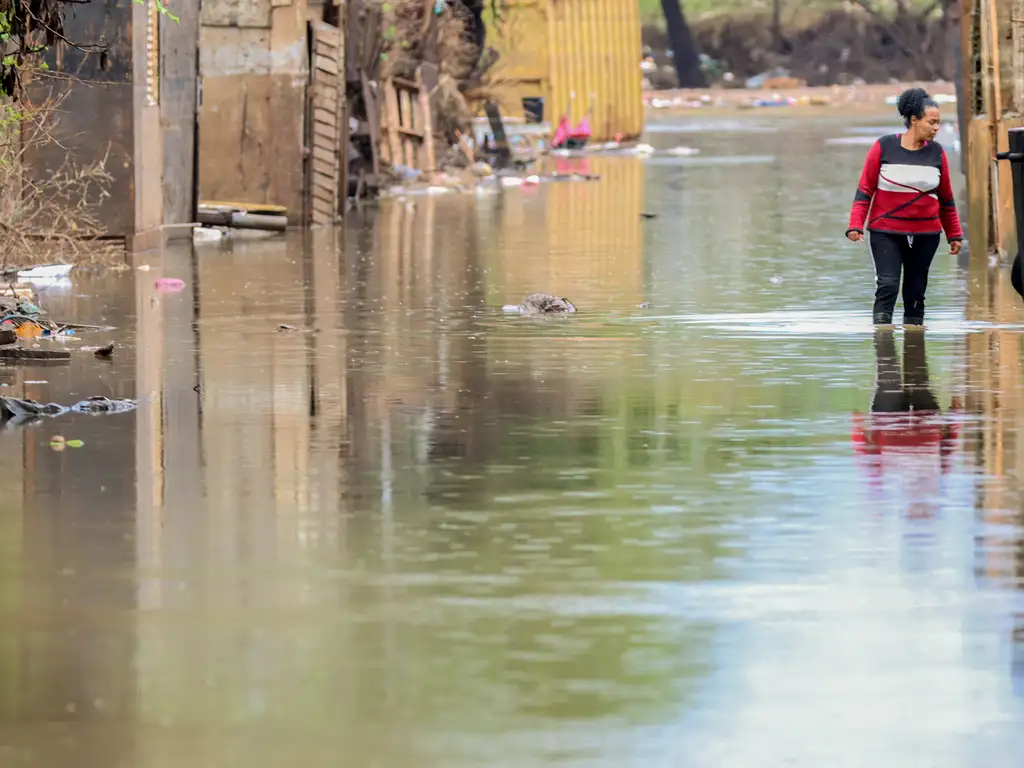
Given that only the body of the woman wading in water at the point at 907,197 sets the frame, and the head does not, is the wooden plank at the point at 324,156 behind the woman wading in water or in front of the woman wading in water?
behind

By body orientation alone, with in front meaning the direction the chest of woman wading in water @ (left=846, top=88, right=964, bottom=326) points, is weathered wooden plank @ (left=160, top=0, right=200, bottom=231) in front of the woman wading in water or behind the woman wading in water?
behind

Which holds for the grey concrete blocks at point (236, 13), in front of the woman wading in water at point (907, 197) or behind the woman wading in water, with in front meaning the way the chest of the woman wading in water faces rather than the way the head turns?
behind

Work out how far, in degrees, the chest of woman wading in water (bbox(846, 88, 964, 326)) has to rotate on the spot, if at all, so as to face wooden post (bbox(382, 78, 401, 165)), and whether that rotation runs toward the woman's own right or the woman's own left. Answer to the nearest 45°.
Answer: approximately 180°

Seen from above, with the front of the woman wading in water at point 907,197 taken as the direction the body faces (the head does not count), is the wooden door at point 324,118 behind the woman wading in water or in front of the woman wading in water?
behind

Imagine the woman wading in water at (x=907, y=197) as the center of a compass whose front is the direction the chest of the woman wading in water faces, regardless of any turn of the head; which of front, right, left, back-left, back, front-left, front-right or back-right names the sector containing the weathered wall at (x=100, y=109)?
back-right

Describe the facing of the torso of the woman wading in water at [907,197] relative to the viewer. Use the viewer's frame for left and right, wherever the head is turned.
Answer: facing the viewer
